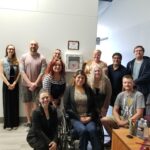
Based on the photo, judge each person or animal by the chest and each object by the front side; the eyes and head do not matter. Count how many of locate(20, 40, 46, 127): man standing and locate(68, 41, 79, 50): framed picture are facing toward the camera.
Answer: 2

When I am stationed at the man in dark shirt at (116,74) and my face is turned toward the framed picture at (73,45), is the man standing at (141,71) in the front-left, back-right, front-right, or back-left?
back-right

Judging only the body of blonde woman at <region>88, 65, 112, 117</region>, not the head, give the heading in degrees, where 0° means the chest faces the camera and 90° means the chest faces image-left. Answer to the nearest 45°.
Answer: approximately 0°

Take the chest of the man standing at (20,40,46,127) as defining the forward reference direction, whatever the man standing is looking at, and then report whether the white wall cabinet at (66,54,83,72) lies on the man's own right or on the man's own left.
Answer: on the man's own left

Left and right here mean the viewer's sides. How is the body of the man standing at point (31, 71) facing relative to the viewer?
facing the viewer

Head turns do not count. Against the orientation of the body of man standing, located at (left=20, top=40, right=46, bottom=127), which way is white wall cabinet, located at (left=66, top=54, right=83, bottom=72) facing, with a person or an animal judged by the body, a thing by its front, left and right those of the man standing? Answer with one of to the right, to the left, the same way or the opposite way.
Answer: the same way

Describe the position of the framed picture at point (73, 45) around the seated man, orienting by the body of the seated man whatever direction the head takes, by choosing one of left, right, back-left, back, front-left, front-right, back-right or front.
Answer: back-right

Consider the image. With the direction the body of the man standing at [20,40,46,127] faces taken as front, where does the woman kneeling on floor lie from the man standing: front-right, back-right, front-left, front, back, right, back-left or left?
front

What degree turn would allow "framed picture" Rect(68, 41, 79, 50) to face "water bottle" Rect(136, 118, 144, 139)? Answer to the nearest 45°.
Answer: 0° — it already faces it

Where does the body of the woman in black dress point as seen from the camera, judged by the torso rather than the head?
toward the camera

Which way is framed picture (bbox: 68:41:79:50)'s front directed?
toward the camera

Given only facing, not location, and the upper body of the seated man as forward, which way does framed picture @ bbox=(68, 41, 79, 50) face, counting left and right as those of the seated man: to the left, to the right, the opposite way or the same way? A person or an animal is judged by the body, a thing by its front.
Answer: the same way
